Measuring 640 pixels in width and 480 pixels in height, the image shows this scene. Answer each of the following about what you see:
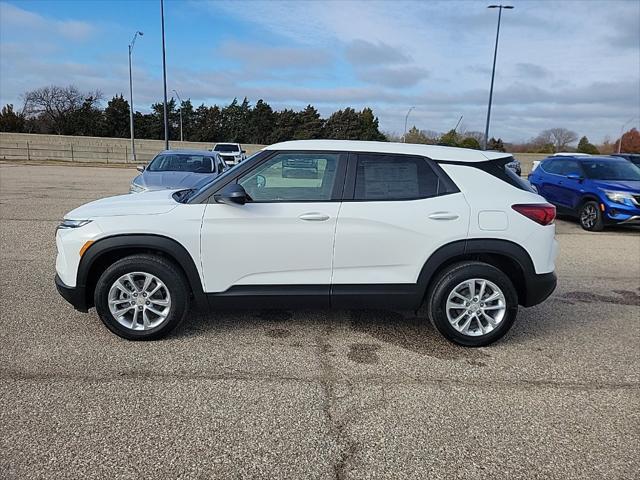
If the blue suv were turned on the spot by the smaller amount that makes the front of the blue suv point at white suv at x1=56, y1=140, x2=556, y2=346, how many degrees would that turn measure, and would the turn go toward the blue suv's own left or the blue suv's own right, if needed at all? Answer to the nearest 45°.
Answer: approximately 45° to the blue suv's own right

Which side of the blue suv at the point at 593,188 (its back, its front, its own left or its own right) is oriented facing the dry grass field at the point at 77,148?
back

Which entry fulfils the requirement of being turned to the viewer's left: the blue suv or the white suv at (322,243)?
the white suv

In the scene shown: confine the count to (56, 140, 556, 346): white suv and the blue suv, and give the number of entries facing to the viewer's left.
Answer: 1

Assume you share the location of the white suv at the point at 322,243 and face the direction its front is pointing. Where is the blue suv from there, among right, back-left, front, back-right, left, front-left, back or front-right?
back-right

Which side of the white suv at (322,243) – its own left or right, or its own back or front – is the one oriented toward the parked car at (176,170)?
right

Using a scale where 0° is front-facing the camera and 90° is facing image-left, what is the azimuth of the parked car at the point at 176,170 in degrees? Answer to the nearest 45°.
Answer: approximately 45°

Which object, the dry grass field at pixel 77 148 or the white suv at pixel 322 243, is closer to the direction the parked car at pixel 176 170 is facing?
the white suv

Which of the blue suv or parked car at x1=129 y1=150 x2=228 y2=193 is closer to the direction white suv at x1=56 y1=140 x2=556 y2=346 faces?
the parked car

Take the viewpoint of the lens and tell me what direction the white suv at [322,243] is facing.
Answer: facing to the left of the viewer

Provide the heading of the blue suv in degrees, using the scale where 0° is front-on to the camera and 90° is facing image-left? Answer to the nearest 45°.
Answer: approximately 315°
